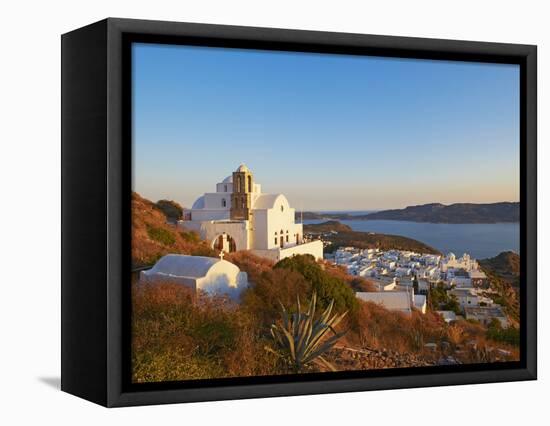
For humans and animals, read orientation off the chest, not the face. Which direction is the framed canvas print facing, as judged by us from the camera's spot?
facing the viewer and to the right of the viewer
